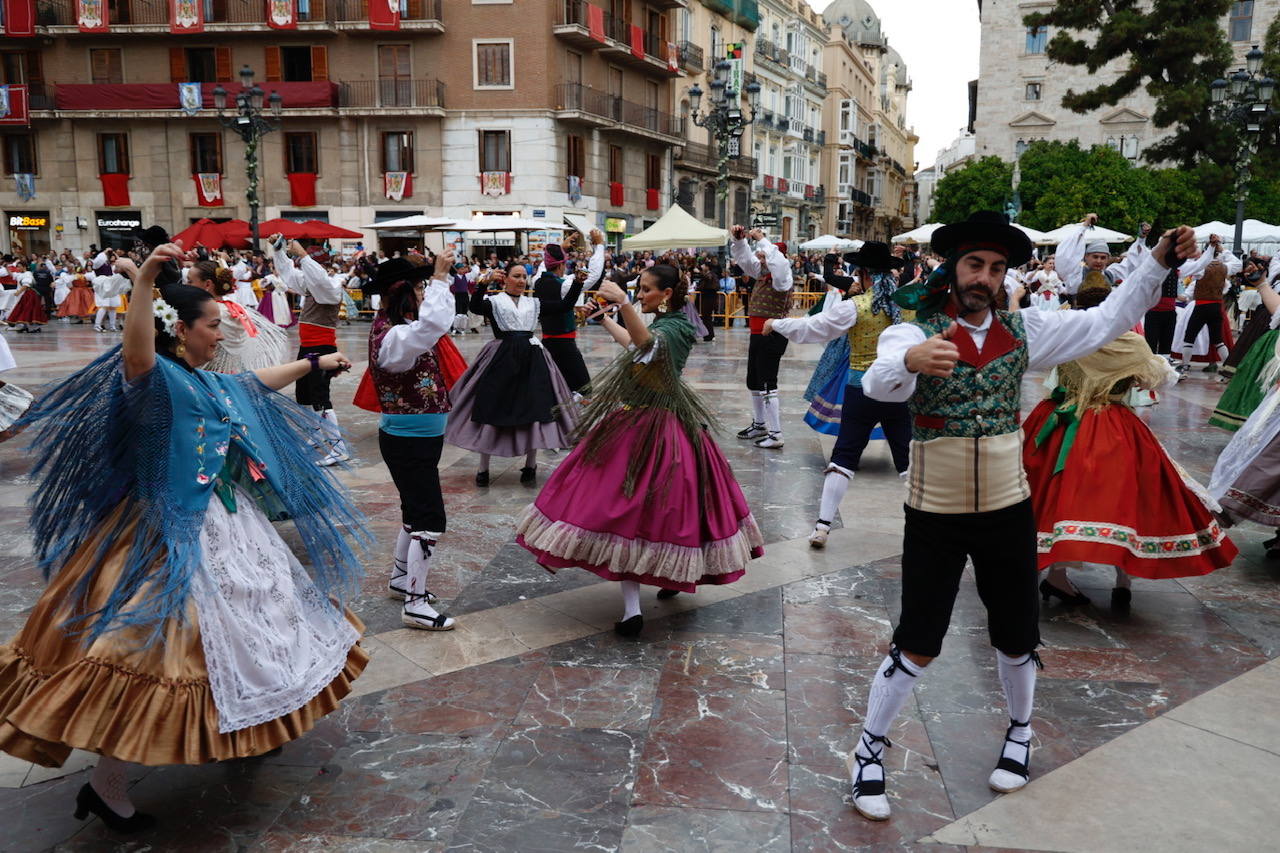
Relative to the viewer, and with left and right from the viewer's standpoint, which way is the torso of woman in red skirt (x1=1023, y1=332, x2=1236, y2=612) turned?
facing away from the viewer and to the right of the viewer

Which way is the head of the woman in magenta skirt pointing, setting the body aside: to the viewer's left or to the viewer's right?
to the viewer's left

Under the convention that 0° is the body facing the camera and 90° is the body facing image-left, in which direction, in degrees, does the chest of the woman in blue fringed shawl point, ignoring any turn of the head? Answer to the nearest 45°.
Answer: approximately 315°

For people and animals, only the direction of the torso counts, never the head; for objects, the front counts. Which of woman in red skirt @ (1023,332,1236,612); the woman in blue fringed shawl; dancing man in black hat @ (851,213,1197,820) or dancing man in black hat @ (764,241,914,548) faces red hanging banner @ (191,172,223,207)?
dancing man in black hat @ (764,241,914,548)

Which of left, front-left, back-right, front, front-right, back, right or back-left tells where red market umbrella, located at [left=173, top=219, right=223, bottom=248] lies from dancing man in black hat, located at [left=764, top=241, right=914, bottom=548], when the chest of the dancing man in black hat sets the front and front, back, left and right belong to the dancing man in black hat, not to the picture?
front

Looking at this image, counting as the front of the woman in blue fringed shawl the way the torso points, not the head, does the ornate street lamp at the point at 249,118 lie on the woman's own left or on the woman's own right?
on the woman's own left

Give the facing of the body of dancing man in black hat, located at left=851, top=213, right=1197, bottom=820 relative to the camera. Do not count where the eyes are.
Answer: toward the camera

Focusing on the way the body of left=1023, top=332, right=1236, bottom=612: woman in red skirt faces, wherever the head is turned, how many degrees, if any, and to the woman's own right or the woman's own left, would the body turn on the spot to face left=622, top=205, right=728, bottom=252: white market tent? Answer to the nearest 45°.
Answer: approximately 90° to the woman's own left
